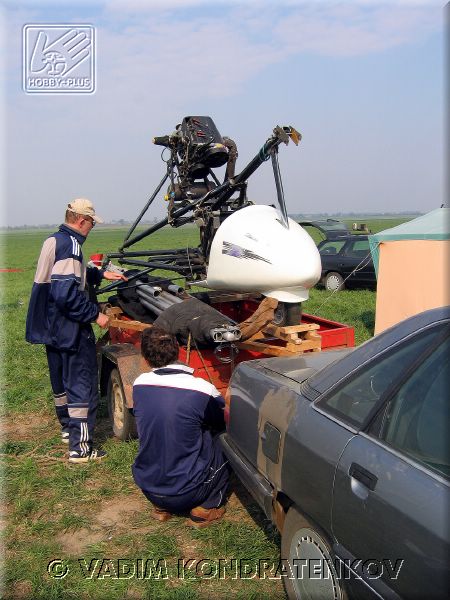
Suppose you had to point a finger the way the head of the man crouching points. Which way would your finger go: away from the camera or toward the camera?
away from the camera

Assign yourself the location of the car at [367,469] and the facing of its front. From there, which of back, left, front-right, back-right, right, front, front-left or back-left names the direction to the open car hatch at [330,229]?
back-left

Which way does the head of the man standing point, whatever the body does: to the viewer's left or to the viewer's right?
to the viewer's right

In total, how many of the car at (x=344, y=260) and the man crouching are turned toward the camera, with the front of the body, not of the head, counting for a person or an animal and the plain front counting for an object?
0

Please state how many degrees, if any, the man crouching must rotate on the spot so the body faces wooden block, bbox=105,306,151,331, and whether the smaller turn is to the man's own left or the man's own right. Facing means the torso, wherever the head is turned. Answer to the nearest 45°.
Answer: approximately 45° to the man's own left

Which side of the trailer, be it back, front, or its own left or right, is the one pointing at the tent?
left

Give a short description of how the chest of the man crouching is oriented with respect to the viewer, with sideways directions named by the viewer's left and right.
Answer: facing away from the viewer and to the right of the viewer

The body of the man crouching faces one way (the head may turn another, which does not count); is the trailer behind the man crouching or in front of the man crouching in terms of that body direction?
in front
